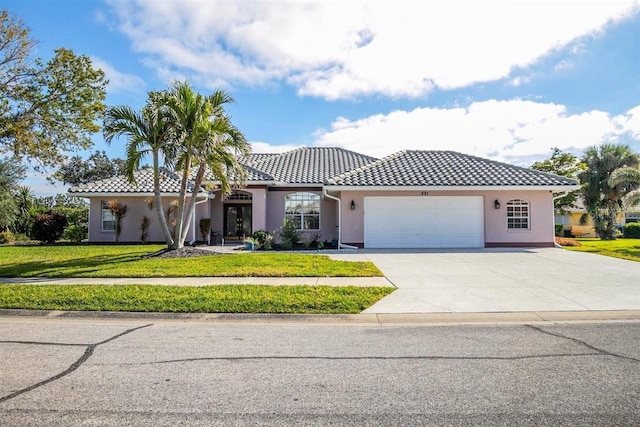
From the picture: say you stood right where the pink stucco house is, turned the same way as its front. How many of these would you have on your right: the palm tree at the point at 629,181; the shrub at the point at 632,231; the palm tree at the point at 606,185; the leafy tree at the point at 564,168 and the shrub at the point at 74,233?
1

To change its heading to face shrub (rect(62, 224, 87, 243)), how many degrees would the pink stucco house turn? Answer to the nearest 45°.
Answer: approximately 90° to its right

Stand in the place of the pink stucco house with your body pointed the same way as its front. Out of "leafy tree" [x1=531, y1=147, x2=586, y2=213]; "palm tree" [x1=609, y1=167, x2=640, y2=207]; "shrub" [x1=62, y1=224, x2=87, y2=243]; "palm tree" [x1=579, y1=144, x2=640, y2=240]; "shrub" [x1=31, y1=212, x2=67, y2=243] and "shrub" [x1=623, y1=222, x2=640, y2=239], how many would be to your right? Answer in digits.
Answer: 2

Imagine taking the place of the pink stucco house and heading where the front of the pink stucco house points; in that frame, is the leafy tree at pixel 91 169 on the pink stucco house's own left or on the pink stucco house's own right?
on the pink stucco house's own right

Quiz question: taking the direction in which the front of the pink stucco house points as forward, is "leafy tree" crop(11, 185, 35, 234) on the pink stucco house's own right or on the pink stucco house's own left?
on the pink stucco house's own right

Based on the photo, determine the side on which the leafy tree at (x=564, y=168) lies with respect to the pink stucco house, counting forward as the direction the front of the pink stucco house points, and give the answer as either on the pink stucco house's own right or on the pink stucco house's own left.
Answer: on the pink stucco house's own left

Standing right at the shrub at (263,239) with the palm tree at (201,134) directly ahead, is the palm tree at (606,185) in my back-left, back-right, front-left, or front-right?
back-left

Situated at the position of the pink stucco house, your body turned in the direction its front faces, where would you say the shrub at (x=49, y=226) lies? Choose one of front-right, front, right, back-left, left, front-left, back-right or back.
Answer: right

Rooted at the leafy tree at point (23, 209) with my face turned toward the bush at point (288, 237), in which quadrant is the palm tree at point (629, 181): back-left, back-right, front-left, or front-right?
front-left

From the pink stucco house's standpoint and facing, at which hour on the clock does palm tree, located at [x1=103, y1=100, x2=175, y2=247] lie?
The palm tree is roughly at 2 o'clock from the pink stucco house.

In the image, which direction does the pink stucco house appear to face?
toward the camera

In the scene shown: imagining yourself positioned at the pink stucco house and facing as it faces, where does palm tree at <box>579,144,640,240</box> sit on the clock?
The palm tree is roughly at 8 o'clock from the pink stucco house.

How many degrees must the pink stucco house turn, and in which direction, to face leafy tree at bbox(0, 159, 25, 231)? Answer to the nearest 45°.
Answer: approximately 90° to its right
